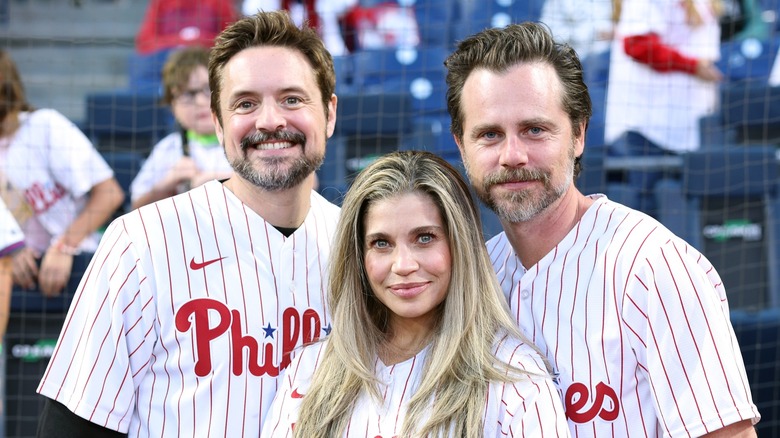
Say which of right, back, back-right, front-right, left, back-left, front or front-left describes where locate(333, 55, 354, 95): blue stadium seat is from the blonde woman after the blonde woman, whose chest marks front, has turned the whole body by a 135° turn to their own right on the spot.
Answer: front-right

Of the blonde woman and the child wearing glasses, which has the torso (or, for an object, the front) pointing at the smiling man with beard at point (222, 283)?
the child wearing glasses

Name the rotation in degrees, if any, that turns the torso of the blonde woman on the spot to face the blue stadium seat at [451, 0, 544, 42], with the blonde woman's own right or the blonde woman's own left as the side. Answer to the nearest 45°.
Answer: approximately 180°

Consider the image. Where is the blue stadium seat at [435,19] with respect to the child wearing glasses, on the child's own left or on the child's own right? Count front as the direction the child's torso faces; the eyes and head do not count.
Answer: on the child's own left

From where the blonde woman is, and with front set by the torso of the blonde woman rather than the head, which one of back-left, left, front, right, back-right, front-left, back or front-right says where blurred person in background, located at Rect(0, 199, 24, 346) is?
back-right

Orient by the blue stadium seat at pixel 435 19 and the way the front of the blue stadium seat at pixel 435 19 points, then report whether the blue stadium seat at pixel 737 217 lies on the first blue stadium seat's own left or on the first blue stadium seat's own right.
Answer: on the first blue stadium seat's own left

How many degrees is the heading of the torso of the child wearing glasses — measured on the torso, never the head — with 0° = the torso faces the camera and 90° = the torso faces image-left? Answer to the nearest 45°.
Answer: approximately 0°
